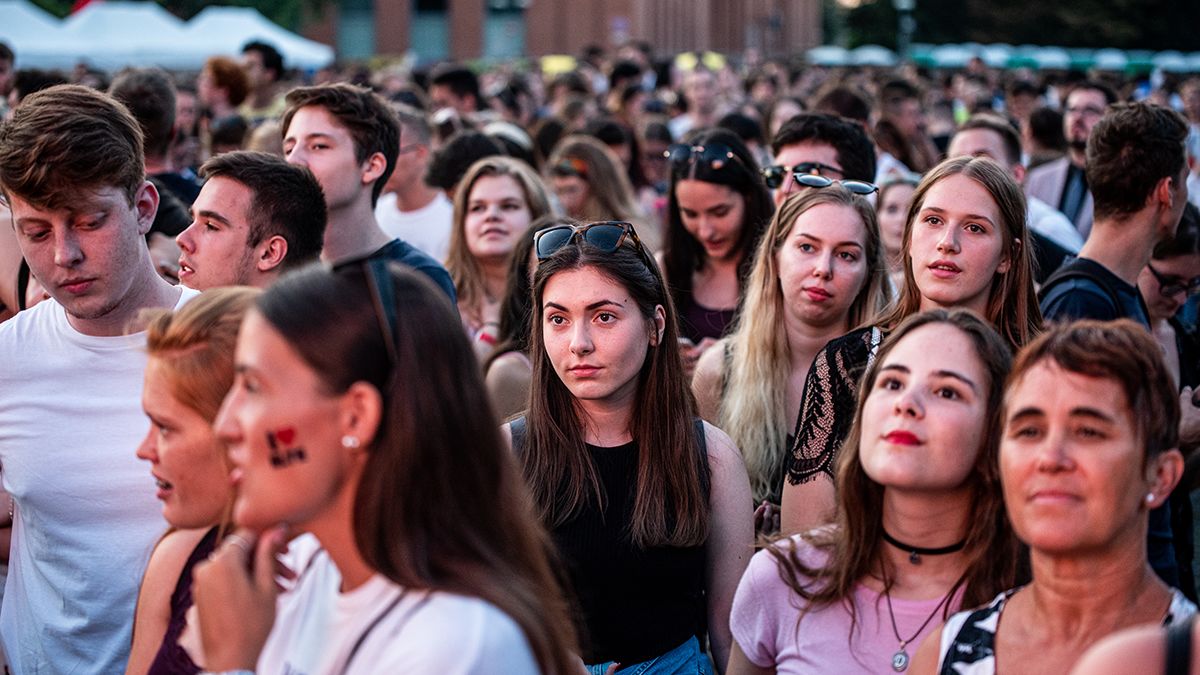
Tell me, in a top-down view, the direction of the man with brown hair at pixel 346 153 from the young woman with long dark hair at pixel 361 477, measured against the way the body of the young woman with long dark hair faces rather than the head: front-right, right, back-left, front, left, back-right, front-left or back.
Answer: right

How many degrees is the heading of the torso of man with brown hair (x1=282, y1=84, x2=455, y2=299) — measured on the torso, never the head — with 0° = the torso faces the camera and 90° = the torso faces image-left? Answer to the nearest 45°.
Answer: approximately 45°

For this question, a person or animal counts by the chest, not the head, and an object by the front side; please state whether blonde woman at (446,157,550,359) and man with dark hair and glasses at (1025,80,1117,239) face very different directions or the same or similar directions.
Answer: same or similar directions

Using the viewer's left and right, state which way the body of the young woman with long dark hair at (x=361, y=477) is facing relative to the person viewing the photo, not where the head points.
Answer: facing to the left of the viewer

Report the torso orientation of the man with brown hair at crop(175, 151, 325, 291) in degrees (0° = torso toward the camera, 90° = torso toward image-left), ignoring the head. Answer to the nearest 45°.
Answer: approximately 90°

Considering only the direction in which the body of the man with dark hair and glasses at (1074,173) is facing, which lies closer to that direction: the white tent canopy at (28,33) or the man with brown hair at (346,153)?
the man with brown hair

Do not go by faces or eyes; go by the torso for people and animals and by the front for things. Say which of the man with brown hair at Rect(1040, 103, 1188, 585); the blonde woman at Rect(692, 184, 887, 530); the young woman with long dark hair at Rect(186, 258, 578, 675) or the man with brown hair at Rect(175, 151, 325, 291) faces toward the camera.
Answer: the blonde woman

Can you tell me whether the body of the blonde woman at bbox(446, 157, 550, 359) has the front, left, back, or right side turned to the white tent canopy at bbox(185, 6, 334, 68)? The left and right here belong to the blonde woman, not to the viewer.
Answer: back

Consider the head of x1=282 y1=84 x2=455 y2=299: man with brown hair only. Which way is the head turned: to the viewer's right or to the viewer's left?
to the viewer's left

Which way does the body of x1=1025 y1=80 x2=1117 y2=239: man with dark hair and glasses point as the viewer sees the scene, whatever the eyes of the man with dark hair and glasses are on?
toward the camera

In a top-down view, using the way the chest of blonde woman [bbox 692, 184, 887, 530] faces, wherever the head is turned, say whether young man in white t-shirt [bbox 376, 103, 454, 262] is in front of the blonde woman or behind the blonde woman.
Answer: behind

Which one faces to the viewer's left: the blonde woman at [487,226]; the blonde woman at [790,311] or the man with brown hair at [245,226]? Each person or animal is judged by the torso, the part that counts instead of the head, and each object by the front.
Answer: the man with brown hair

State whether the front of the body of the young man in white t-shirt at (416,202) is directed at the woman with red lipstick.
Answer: no

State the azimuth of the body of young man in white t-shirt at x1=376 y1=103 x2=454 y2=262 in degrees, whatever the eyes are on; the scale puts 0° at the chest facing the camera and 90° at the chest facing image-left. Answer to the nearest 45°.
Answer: approximately 45°

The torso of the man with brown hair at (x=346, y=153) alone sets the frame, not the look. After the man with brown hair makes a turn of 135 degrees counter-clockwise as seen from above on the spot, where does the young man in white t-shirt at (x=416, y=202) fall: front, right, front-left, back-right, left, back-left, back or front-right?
left

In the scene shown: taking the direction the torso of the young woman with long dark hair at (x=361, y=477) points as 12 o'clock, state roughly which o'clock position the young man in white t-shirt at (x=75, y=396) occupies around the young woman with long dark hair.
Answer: The young man in white t-shirt is roughly at 2 o'clock from the young woman with long dark hair.

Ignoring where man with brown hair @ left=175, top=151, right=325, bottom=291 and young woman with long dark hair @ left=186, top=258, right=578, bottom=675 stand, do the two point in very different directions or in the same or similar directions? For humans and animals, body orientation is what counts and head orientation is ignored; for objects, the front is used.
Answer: same or similar directions

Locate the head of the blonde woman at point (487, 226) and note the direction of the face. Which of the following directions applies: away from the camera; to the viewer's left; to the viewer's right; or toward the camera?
toward the camera
